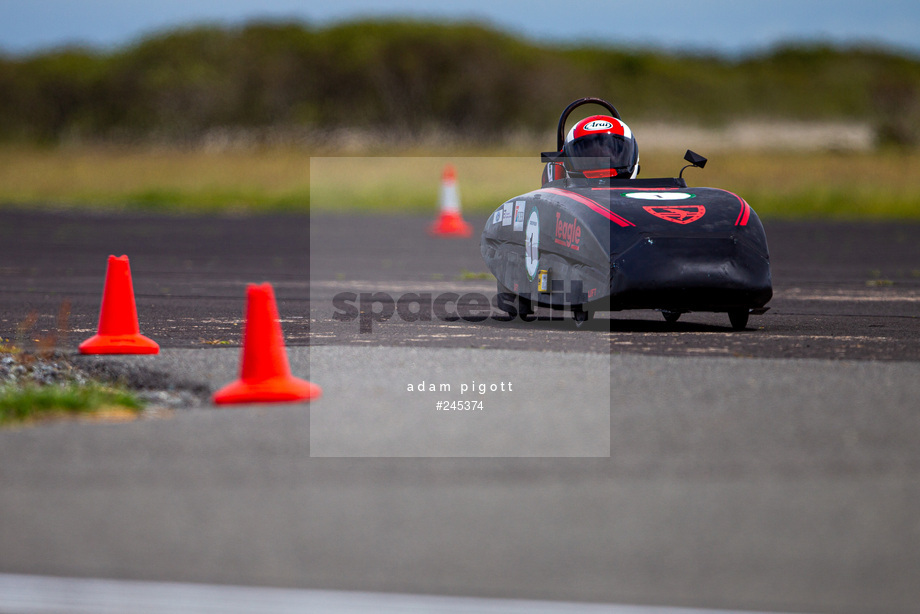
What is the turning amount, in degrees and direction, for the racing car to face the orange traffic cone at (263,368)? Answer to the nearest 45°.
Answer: approximately 90° to its right

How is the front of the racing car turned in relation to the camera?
facing the viewer and to the right of the viewer

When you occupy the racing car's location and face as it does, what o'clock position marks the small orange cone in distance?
The small orange cone in distance is roughly at 7 o'clock from the racing car.

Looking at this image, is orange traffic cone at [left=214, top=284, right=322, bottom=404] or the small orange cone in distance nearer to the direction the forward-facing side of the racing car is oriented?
the orange traffic cone

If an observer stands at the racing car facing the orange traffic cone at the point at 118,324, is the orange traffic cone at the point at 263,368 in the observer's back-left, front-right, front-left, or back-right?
front-left

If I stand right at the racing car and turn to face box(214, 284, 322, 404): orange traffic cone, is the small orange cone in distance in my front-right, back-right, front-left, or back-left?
back-right

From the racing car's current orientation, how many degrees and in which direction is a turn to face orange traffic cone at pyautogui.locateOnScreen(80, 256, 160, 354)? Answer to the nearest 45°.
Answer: approximately 135° to its right

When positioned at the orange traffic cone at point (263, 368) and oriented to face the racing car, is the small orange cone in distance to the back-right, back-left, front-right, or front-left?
front-left

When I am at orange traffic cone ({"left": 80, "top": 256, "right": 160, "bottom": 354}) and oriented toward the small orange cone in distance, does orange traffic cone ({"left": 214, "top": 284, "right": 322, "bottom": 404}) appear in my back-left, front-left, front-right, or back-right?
back-right
